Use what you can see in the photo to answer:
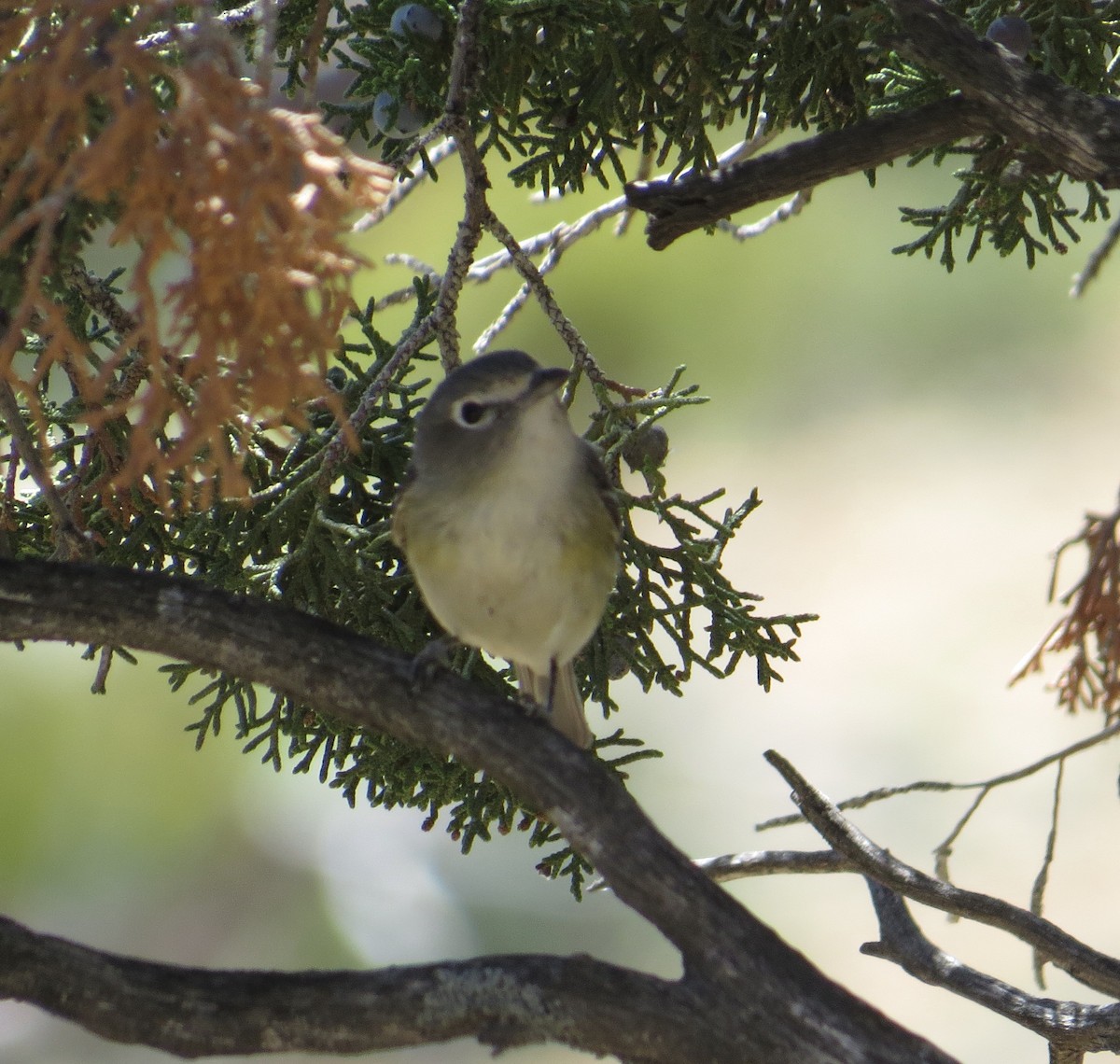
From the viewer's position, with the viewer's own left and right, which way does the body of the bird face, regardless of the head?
facing the viewer
